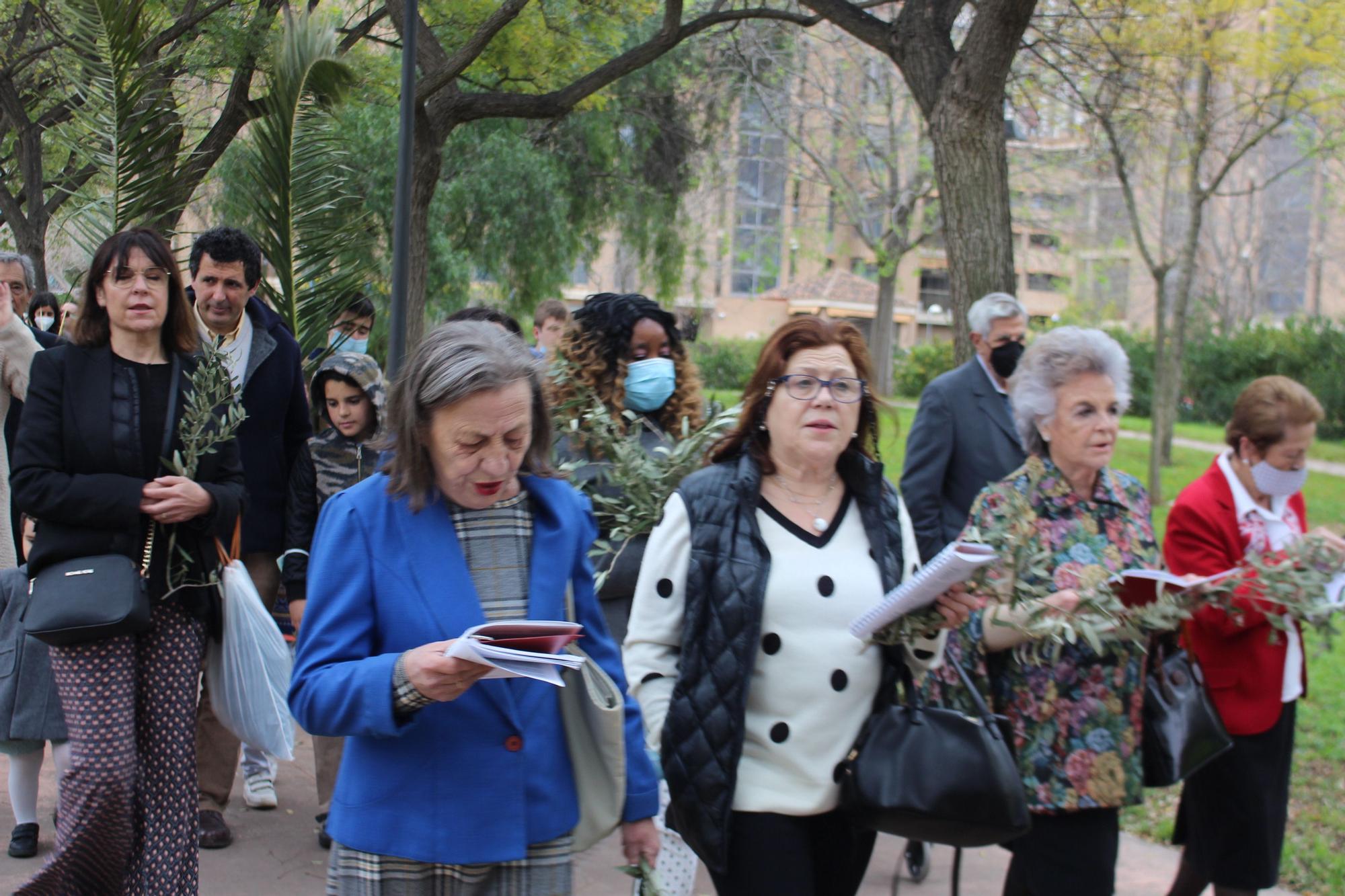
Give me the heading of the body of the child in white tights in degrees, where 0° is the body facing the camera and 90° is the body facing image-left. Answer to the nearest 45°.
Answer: approximately 0°

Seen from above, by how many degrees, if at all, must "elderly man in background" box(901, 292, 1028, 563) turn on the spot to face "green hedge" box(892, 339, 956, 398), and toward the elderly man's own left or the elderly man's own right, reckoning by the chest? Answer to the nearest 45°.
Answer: approximately 135° to the elderly man's own left

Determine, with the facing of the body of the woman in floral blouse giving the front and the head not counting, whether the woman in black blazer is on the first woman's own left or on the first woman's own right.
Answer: on the first woman's own right

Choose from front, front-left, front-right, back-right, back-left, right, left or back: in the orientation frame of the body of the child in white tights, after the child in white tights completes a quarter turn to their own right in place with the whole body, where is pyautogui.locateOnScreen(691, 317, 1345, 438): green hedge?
back-right

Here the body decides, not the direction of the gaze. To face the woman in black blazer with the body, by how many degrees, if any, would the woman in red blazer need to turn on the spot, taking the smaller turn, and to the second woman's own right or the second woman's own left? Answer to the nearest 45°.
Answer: approximately 90° to the second woman's own right
